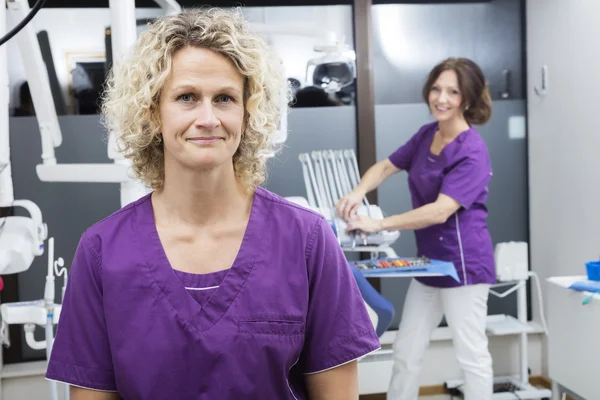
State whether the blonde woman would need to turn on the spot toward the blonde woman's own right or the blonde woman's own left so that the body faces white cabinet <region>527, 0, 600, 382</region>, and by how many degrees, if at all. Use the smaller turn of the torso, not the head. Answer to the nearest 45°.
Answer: approximately 135° to the blonde woman's own left

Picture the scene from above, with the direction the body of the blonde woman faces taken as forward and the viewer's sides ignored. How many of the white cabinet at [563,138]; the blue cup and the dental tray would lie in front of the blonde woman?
0

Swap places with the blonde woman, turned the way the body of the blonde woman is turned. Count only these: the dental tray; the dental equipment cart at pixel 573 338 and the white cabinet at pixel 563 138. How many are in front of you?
0

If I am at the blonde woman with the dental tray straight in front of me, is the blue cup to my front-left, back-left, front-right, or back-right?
front-right

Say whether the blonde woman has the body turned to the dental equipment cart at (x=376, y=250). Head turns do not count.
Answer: no

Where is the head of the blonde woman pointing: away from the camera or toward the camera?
toward the camera

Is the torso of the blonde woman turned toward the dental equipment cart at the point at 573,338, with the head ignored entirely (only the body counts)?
no

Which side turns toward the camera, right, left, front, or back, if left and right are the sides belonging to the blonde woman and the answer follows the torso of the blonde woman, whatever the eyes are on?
front

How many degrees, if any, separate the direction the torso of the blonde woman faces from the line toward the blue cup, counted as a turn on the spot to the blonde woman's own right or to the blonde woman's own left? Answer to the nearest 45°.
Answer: approximately 135° to the blonde woman's own left
